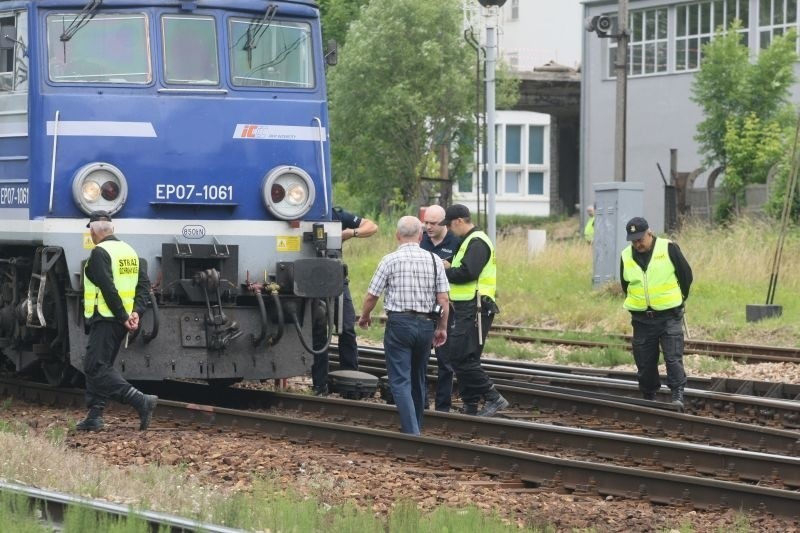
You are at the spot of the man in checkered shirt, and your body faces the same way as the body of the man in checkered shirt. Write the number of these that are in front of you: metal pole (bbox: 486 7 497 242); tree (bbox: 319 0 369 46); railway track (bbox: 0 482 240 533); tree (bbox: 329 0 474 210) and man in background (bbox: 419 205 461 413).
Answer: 4

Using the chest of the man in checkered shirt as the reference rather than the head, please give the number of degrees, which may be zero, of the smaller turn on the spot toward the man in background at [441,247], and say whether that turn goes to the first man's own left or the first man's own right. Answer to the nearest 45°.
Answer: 0° — they already face them

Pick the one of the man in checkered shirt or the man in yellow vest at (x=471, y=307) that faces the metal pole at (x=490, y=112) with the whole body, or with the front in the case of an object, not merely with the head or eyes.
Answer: the man in checkered shirt

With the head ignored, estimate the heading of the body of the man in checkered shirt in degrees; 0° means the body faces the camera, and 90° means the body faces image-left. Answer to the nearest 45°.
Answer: approximately 180°
